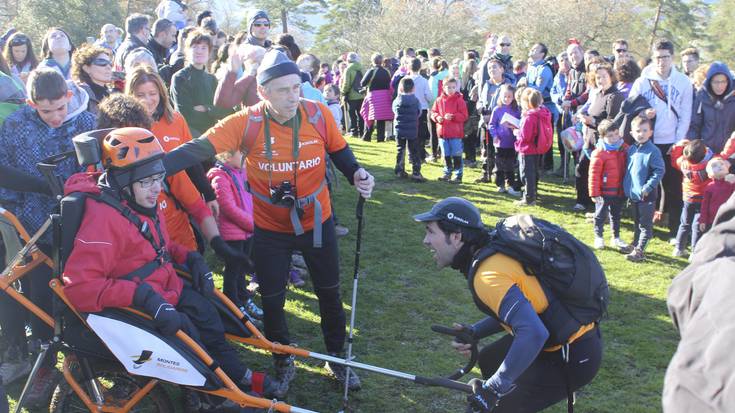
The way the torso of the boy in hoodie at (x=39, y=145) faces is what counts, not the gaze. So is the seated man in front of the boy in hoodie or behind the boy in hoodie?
in front

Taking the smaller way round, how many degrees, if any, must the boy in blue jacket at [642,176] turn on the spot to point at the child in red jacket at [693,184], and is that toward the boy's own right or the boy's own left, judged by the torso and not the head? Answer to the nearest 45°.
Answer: approximately 135° to the boy's own left

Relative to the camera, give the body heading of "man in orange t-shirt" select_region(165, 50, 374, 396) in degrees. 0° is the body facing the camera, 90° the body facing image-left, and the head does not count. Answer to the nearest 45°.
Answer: approximately 0°

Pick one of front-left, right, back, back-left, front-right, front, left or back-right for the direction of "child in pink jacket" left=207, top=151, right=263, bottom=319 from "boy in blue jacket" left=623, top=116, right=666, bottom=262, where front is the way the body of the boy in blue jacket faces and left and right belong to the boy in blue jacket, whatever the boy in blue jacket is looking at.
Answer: front

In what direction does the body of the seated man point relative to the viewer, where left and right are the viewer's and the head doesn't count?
facing the viewer and to the right of the viewer

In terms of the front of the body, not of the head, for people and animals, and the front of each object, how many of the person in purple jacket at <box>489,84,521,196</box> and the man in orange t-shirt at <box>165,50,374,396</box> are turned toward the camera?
2

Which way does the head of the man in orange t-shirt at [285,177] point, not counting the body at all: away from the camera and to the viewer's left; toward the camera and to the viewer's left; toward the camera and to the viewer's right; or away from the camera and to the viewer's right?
toward the camera and to the viewer's right

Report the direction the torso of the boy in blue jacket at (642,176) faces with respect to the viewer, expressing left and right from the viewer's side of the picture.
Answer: facing the viewer and to the left of the viewer

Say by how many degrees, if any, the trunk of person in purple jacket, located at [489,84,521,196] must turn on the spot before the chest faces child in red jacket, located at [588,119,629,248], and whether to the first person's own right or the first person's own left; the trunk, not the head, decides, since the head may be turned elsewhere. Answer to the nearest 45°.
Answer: approximately 45° to the first person's own left

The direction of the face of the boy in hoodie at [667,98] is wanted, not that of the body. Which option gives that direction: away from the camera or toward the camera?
toward the camera

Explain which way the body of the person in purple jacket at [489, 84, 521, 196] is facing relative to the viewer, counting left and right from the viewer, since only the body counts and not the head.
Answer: facing the viewer

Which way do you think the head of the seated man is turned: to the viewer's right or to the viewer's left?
to the viewer's right
